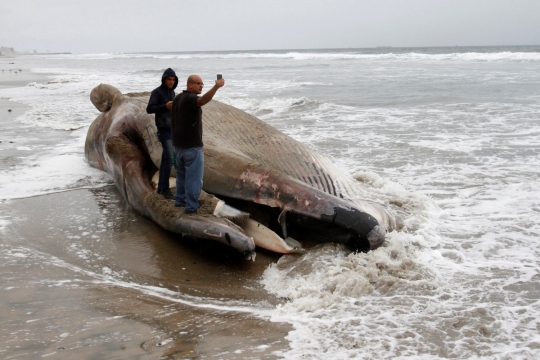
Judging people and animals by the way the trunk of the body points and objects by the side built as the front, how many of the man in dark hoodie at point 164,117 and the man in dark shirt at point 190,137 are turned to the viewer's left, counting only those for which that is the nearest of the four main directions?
0

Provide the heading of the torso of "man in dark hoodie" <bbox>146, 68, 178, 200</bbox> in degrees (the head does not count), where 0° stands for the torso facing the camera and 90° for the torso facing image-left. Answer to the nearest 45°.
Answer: approximately 315°

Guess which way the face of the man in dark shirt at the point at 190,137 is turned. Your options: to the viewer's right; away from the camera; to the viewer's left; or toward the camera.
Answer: to the viewer's right

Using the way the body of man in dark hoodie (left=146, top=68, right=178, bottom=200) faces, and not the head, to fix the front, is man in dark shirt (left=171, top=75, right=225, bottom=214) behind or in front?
in front
